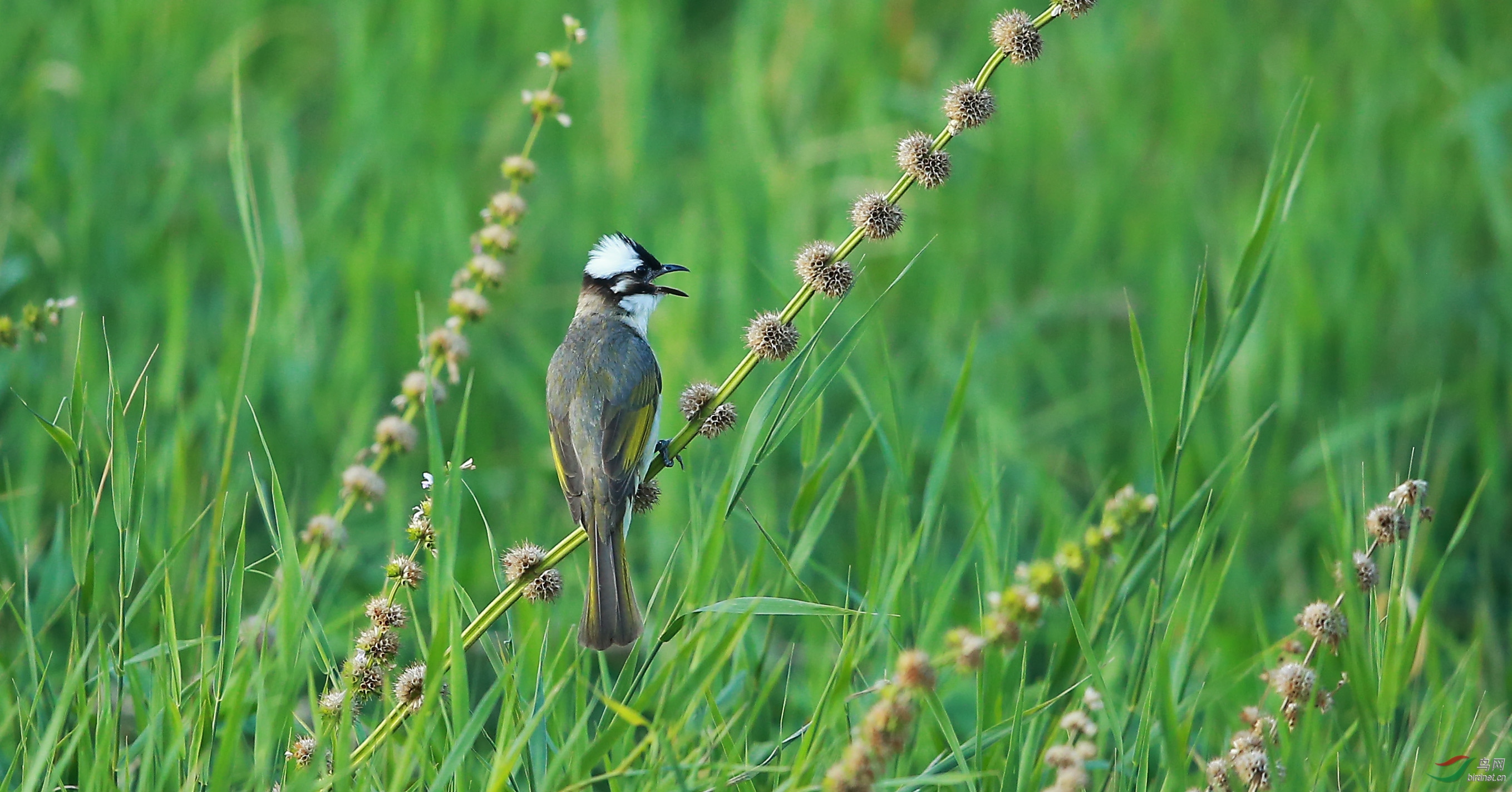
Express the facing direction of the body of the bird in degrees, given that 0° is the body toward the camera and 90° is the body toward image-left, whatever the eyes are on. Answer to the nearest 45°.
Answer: approximately 225°
